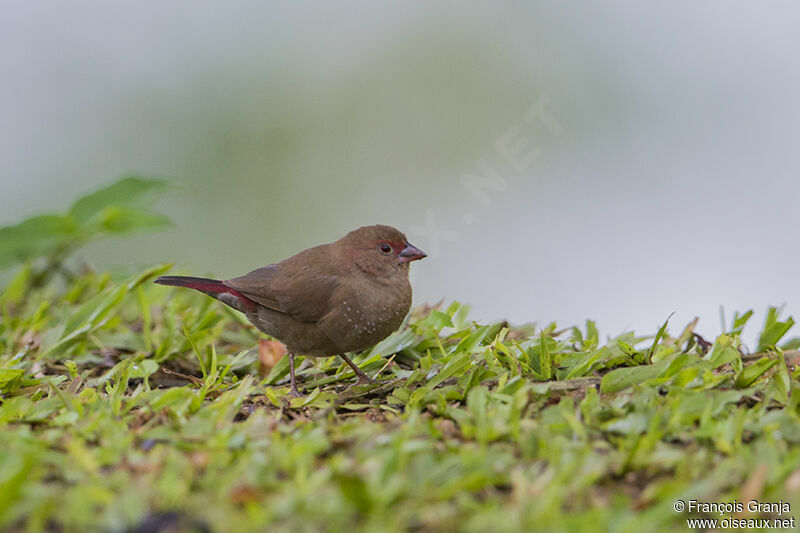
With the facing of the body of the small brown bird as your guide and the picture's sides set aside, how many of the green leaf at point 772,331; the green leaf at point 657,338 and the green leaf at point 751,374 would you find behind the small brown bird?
0

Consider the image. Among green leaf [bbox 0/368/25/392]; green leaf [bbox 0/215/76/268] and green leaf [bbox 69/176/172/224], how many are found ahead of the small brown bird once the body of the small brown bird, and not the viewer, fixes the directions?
0

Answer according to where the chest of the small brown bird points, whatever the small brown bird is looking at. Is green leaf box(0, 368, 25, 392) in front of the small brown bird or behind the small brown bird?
behind

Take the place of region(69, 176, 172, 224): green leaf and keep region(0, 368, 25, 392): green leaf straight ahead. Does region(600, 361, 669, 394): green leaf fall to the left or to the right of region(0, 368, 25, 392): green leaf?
left

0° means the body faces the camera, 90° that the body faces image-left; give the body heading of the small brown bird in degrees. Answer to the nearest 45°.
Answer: approximately 270°

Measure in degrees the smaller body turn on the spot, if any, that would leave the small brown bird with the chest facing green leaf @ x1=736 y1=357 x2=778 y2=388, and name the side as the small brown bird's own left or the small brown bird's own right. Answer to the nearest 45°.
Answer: approximately 45° to the small brown bird's own right

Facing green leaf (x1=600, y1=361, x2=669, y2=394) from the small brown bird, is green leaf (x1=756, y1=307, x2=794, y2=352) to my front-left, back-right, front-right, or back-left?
front-left

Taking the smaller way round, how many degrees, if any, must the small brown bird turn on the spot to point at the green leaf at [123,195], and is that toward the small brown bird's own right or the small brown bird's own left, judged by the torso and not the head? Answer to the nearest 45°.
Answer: approximately 135° to the small brown bird's own left

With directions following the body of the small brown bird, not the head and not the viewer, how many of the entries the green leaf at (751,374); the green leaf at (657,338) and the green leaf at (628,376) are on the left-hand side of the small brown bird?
0

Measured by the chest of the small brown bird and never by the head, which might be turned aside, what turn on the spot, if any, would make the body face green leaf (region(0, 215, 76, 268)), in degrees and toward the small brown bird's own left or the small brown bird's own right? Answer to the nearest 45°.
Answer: approximately 135° to the small brown bird's own left
